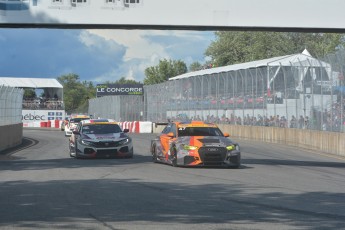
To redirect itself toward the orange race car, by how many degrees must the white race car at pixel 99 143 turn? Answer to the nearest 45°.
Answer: approximately 45° to its left

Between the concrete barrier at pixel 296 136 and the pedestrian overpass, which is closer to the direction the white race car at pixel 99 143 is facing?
the pedestrian overpass

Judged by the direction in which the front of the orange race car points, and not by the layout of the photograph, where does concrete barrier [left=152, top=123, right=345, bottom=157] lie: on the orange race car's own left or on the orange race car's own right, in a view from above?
on the orange race car's own left

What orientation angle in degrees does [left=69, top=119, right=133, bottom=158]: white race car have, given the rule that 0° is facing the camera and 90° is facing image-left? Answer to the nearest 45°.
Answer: approximately 0°
